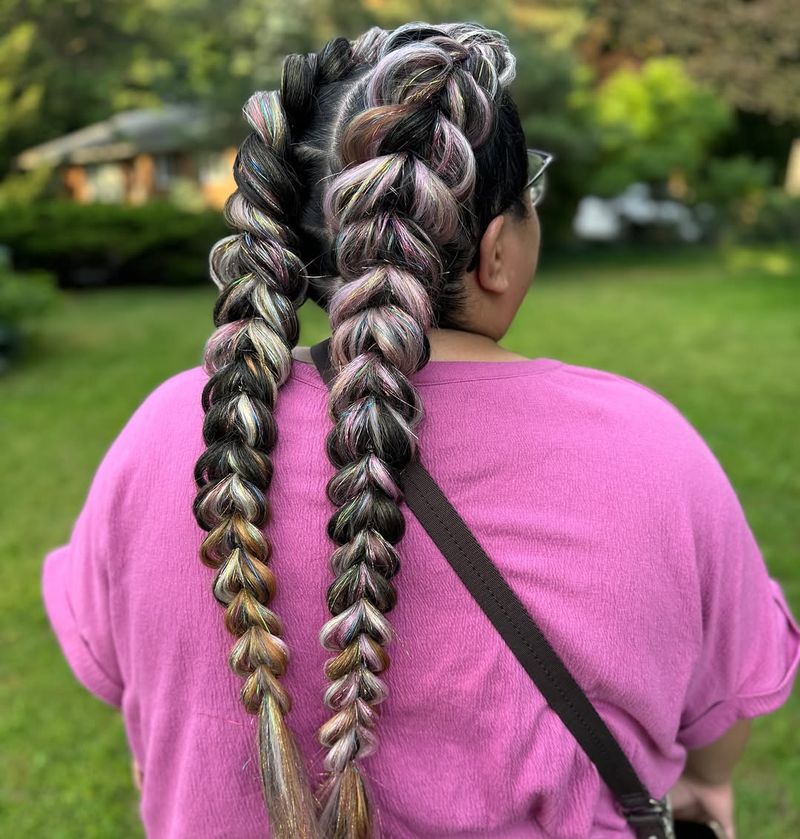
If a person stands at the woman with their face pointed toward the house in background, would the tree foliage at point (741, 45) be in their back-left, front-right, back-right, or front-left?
front-right

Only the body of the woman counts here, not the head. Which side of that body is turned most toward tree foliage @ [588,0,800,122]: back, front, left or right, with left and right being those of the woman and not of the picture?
front

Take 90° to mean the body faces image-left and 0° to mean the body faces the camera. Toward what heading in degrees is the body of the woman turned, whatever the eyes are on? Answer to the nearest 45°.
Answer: approximately 180°

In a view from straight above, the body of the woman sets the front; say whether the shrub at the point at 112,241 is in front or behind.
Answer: in front

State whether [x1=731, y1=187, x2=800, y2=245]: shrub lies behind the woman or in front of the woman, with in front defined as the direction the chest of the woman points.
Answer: in front

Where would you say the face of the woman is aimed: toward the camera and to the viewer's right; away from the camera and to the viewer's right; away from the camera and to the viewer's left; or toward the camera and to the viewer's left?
away from the camera and to the viewer's right

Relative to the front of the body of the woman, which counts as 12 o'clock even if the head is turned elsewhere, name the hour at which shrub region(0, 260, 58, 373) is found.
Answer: The shrub is roughly at 11 o'clock from the woman.
